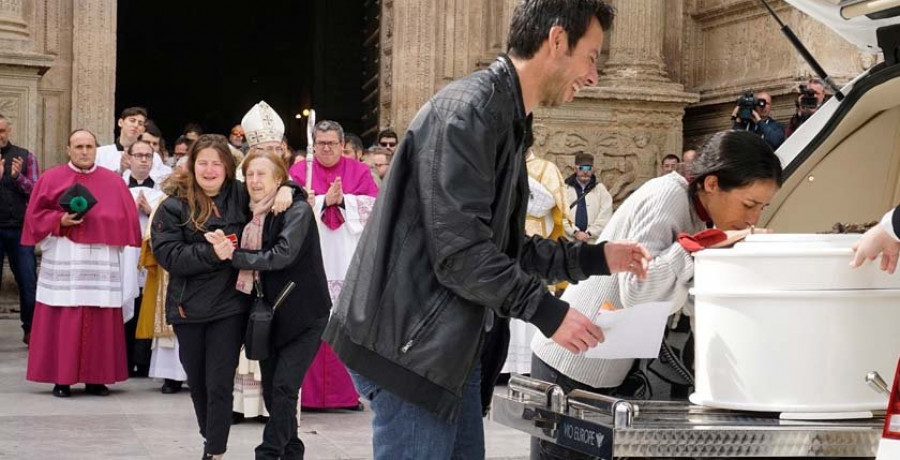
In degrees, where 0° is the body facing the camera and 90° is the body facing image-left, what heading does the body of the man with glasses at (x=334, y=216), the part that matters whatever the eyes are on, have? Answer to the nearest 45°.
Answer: approximately 0°

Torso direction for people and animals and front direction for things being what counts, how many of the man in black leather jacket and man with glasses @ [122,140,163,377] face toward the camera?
1

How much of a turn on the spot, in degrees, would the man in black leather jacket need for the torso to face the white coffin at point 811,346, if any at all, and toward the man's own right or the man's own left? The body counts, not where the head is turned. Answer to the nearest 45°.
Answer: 0° — they already face it

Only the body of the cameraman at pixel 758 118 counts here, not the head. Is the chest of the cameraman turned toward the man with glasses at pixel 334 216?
yes

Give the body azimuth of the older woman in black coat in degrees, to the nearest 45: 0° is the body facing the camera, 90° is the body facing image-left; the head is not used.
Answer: approximately 45°

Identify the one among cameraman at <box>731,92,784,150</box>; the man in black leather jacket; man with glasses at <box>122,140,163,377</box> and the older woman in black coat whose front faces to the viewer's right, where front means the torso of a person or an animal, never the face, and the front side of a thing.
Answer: the man in black leather jacket

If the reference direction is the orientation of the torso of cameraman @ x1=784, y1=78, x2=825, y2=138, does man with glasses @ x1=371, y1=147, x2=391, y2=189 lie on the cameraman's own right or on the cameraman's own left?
on the cameraman's own right

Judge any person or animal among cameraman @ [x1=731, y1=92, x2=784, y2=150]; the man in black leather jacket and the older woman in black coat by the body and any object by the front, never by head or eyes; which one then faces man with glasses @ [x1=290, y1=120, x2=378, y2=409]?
the cameraman

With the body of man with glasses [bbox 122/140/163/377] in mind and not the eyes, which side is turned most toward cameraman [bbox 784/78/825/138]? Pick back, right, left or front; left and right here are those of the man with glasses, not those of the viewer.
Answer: left

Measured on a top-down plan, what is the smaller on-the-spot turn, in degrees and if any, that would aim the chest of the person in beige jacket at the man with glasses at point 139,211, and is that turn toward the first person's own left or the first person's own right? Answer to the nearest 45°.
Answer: approximately 45° to the first person's own right

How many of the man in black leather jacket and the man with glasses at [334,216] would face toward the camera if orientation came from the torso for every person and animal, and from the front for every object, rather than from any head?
1

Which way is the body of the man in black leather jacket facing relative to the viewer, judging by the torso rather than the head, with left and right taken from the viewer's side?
facing to the right of the viewer
